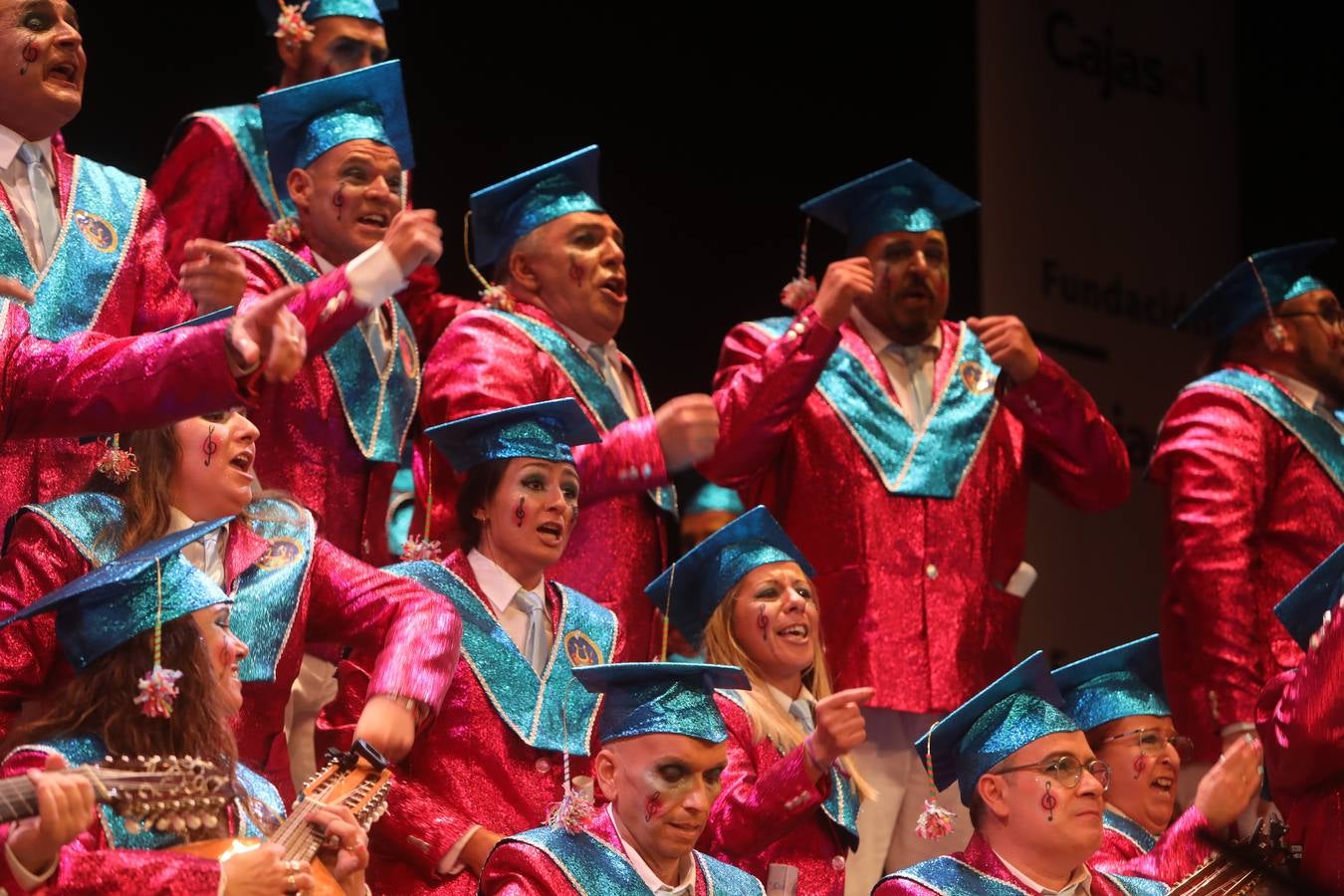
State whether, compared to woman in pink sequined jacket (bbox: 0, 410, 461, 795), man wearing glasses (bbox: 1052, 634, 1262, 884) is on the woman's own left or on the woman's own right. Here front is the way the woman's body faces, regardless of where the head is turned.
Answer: on the woman's own left

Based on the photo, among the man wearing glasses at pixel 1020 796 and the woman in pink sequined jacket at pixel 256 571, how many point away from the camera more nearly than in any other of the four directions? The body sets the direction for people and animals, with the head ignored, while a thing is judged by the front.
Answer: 0

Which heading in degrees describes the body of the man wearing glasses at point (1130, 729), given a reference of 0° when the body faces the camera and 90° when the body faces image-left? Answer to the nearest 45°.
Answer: approximately 315°

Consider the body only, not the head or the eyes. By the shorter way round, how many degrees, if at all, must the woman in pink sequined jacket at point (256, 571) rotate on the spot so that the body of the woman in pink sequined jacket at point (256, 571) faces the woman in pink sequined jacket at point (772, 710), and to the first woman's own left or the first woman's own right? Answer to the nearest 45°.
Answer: approximately 45° to the first woman's own left

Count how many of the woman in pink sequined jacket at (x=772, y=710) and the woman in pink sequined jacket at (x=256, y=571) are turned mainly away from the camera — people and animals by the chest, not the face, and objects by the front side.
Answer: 0

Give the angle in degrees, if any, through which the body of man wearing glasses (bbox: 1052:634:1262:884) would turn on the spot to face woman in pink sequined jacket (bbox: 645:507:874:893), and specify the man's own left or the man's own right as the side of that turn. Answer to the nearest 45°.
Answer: approximately 90° to the man's own right

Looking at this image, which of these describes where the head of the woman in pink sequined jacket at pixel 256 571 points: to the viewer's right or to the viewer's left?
to the viewer's right

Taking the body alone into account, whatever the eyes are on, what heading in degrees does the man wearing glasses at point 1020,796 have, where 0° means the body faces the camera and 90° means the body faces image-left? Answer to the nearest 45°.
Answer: approximately 315°

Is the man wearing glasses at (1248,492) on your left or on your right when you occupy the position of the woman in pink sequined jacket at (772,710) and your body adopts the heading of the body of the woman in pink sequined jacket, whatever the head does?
on your left

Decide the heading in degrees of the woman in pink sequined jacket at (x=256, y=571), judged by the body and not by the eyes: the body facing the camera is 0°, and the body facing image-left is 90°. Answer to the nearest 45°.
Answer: approximately 315°

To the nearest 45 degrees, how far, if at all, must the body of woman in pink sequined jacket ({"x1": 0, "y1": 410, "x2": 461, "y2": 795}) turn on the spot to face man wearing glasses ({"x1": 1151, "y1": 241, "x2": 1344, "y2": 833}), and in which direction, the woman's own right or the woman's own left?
approximately 45° to the woman's own left

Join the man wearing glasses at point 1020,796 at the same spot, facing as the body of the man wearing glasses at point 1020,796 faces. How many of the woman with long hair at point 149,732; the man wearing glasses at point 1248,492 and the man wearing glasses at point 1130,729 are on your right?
1
